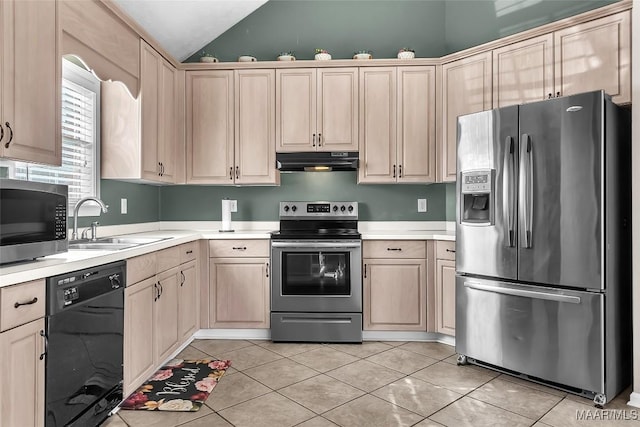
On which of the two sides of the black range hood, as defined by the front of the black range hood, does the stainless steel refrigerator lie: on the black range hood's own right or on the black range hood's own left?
on the black range hood's own left

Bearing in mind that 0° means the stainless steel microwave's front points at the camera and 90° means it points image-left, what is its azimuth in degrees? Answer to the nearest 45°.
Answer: approximately 315°

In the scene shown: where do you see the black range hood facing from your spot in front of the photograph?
facing the viewer

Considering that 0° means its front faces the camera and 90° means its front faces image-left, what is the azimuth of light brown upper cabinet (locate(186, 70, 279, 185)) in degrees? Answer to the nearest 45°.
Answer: approximately 0°

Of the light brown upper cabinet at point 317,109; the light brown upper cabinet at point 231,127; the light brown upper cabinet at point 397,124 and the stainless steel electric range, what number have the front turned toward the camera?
4

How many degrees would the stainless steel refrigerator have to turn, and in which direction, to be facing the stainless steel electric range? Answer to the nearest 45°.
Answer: approximately 45° to its right

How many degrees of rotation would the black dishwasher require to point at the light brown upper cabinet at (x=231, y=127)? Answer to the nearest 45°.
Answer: approximately 90° to its left

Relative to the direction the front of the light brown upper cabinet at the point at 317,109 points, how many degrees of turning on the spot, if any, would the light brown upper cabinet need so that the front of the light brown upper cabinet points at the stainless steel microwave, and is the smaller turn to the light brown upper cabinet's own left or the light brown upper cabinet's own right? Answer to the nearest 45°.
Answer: approximately 45° to the light brown upper cabinet's own right

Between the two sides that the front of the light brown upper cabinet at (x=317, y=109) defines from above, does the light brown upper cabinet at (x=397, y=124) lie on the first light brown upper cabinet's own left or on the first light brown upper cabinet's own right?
on the first light brown upper cabinet's own left

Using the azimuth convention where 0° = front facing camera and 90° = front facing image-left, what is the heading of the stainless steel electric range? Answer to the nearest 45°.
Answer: approximately 0°

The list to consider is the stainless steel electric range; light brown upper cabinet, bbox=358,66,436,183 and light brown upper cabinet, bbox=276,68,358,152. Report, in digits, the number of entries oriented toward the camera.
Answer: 3

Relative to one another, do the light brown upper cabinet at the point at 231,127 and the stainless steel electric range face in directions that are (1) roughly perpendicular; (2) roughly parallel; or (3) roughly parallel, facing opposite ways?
roughly parallel

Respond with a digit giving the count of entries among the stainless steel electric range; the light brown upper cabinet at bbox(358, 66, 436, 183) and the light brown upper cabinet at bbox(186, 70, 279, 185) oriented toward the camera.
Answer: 3

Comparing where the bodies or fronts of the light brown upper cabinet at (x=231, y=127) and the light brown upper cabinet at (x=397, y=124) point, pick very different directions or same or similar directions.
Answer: same or similar directions

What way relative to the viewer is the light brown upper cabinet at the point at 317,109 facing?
toward the camera
